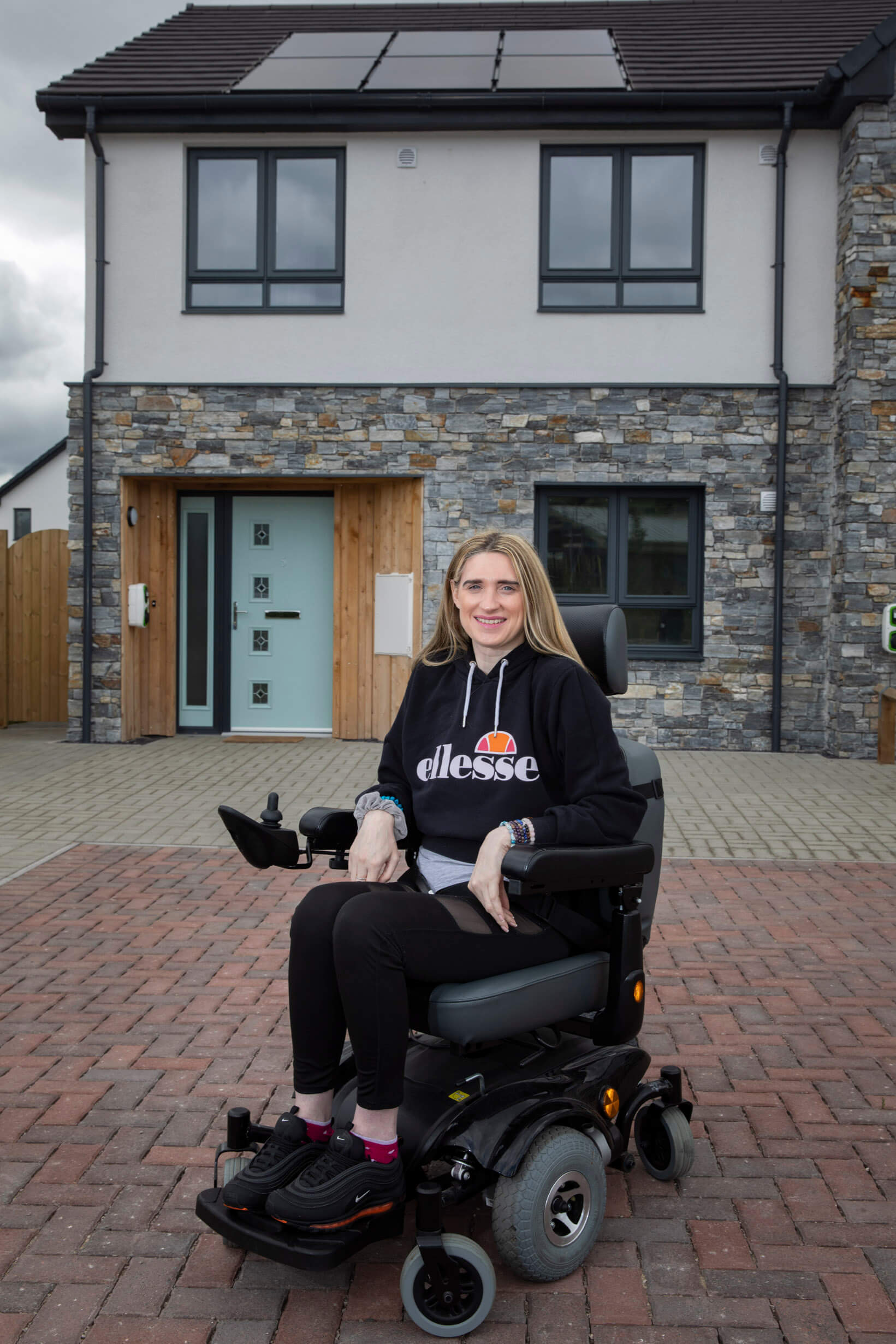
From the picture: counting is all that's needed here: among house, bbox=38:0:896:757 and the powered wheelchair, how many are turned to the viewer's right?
0

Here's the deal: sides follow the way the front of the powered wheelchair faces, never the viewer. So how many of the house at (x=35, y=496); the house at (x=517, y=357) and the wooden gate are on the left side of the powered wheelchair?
0

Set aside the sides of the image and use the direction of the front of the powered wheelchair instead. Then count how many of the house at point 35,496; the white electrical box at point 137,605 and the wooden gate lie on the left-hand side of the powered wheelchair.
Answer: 0

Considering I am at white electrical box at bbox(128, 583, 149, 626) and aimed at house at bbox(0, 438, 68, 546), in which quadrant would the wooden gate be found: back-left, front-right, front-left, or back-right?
front-left

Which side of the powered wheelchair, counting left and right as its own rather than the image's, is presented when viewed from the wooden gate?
right

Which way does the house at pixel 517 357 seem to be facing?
toward the camera

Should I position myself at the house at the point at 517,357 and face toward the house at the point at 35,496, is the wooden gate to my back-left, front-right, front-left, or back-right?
front-left

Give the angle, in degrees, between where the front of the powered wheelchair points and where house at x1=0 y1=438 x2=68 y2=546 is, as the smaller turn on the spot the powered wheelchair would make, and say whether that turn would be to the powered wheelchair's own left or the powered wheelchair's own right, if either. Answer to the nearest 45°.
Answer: approximately 135° to the powered wheelchair's own right

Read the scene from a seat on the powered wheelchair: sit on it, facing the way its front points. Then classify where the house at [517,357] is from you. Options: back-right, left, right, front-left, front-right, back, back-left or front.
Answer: back-right

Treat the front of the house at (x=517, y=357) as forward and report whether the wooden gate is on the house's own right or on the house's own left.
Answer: on the house's own right

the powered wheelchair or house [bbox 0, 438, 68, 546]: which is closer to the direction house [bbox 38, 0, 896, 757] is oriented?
the powered wheelchair

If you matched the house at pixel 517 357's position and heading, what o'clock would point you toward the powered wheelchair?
The powered wheelchair is roughly at 12 o'clock from the house.

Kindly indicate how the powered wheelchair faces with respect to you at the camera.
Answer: facing the viewer and to the left of the viewer

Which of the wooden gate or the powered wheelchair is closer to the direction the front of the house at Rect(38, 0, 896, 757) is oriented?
the powered wheelchair
